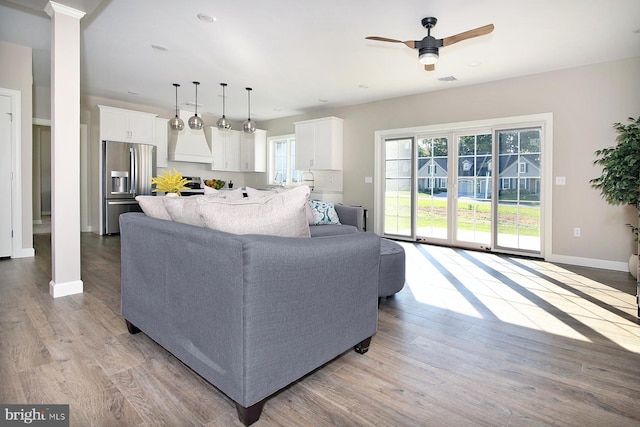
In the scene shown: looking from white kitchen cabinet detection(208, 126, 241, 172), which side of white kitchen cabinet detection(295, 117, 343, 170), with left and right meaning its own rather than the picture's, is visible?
right

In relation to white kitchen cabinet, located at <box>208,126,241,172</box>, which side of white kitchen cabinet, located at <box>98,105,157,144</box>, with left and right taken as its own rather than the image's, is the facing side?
left

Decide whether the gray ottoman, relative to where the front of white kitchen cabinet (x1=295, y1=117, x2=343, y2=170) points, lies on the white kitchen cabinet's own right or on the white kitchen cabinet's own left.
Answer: on the white kitchen cabinet's own left
